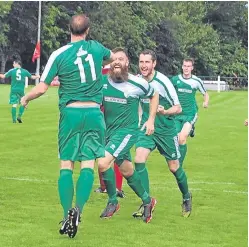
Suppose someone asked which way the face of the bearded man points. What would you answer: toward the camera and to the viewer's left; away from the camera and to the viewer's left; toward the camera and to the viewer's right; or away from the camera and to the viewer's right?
toward the camera and to the viewer's left

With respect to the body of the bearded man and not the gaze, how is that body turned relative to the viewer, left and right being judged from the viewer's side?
facing the viewer and to the left of the viewer
